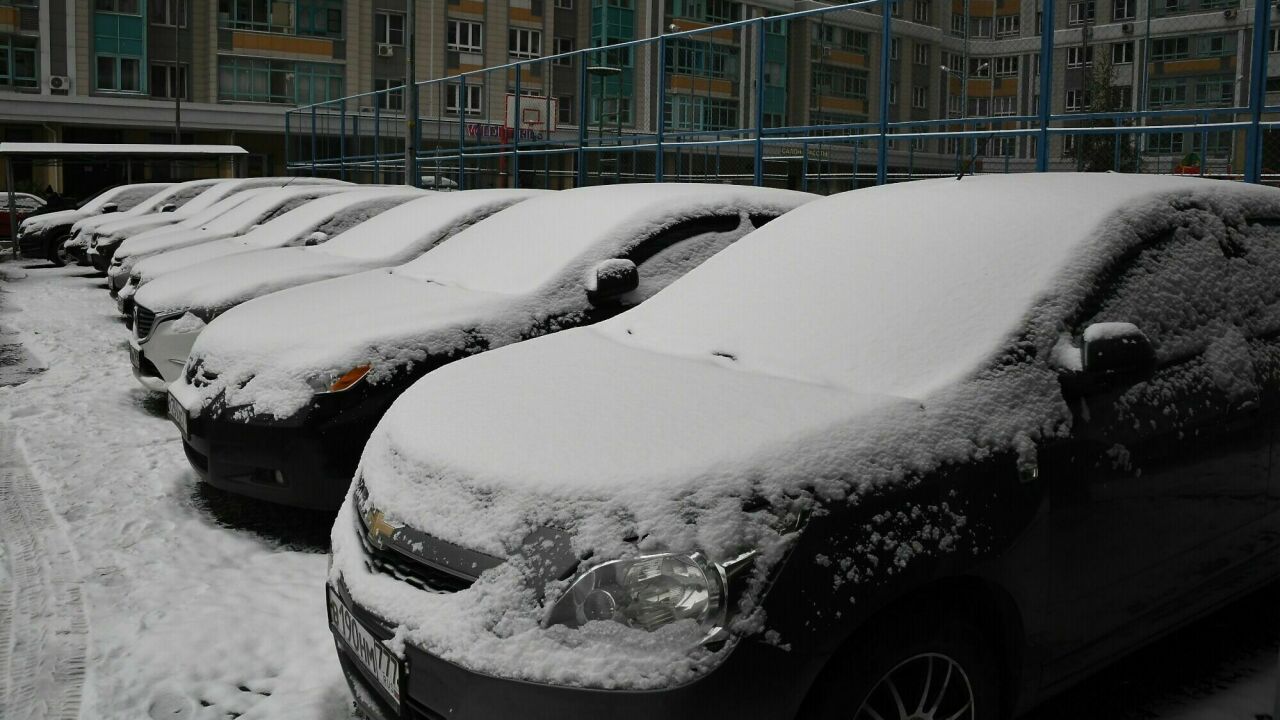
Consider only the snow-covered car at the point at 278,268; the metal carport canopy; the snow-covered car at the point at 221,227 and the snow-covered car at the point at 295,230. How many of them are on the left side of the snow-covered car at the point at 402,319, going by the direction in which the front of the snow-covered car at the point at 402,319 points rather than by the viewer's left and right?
0

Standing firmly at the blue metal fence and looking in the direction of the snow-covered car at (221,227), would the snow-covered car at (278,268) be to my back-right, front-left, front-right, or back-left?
front-left

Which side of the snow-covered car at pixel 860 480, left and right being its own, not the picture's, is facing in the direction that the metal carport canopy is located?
right

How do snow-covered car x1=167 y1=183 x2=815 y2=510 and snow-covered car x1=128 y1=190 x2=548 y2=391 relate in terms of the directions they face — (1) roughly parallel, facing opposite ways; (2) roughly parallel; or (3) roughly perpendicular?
roughly parallel

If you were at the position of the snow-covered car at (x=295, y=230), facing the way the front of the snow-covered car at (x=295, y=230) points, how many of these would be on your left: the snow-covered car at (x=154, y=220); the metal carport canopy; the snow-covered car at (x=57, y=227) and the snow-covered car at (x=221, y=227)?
0

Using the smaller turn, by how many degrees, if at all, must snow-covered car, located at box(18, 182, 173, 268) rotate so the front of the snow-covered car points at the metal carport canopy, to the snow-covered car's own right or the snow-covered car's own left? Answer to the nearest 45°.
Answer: approximately 135° to the snow-covered car's own right

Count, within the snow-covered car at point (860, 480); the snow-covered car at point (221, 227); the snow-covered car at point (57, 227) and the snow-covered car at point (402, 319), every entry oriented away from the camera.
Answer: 0

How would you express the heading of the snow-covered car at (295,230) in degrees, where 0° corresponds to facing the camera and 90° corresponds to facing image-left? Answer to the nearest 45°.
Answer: approximately 45°

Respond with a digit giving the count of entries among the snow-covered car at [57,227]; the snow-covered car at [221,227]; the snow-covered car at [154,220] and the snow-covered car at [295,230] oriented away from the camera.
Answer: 0

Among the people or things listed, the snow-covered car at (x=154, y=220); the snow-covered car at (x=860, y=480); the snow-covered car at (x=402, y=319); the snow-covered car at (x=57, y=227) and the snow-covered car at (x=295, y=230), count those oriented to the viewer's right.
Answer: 0

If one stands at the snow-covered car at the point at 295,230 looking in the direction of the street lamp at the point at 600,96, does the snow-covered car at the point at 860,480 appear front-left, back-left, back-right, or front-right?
back-right

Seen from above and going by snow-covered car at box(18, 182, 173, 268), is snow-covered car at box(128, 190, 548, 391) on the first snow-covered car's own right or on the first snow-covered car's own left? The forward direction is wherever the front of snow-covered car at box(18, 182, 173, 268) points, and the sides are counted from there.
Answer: on the first snow-covered car's own left

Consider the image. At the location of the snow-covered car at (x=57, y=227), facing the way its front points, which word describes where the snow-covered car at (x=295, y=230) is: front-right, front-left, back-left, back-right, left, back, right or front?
front-left

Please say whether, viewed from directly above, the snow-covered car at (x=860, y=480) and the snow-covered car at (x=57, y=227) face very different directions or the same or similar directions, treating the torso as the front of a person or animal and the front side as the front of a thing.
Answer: same or similar directions

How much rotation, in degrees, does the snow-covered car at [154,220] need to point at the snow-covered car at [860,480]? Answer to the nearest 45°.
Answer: approximately 45° to its left

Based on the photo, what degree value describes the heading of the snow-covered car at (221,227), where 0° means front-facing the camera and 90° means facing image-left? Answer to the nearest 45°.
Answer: approximately 45°

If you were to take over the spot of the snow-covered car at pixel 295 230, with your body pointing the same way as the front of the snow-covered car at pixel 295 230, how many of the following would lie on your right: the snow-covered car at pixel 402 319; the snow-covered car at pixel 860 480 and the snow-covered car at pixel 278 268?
0

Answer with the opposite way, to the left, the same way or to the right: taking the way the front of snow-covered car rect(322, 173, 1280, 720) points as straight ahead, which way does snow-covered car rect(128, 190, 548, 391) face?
the same way

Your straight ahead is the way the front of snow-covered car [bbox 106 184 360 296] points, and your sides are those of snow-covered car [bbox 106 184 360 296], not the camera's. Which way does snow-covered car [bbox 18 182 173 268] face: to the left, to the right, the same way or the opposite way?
the same way

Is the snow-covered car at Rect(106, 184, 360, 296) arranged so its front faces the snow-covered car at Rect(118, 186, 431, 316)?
no

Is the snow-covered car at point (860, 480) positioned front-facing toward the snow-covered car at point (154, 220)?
no
